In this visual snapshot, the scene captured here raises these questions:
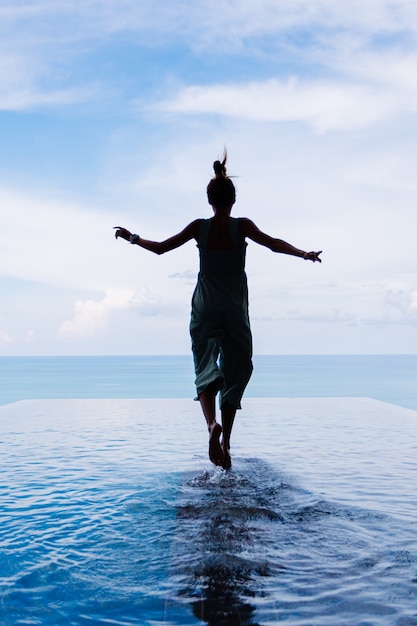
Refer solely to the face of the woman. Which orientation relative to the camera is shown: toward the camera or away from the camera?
away from the camera

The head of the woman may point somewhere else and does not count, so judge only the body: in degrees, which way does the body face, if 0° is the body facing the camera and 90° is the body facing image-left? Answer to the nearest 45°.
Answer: approximately 180°
